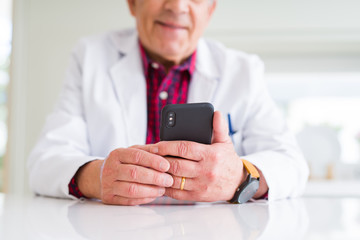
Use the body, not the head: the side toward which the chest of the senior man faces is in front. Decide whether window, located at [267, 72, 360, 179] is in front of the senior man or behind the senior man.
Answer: behind

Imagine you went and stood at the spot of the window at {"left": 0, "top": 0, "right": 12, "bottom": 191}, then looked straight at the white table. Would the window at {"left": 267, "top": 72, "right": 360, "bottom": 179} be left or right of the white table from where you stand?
left

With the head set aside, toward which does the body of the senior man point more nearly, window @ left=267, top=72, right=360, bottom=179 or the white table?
the white table

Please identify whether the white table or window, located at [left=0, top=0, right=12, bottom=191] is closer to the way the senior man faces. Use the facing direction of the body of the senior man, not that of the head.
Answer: the white table

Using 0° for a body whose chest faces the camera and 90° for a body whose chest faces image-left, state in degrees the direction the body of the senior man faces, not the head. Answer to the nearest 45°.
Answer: approximately 0°

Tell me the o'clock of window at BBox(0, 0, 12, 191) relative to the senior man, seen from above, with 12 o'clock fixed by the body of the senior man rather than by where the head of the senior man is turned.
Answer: The window is roughly at 5 o'clock from the senior man.

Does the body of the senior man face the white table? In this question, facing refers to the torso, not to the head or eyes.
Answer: yes
